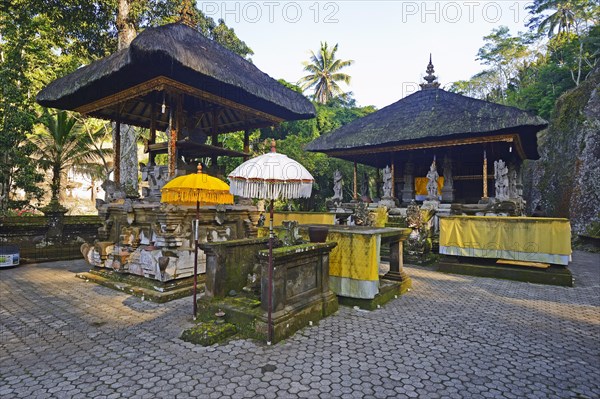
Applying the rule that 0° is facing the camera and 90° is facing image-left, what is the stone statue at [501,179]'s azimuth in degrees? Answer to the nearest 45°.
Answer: approximately 0°

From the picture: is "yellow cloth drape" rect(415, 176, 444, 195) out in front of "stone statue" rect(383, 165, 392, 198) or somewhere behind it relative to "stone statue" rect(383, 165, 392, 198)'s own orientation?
behind

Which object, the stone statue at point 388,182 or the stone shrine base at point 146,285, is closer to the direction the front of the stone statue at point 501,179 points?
the stone shrine base

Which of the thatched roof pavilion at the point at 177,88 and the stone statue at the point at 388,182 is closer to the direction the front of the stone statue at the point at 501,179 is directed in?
the thatched roof pavilion

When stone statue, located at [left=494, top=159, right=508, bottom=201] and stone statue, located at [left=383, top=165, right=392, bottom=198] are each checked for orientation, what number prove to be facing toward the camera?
2

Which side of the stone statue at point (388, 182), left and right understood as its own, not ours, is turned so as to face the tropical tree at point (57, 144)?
right
